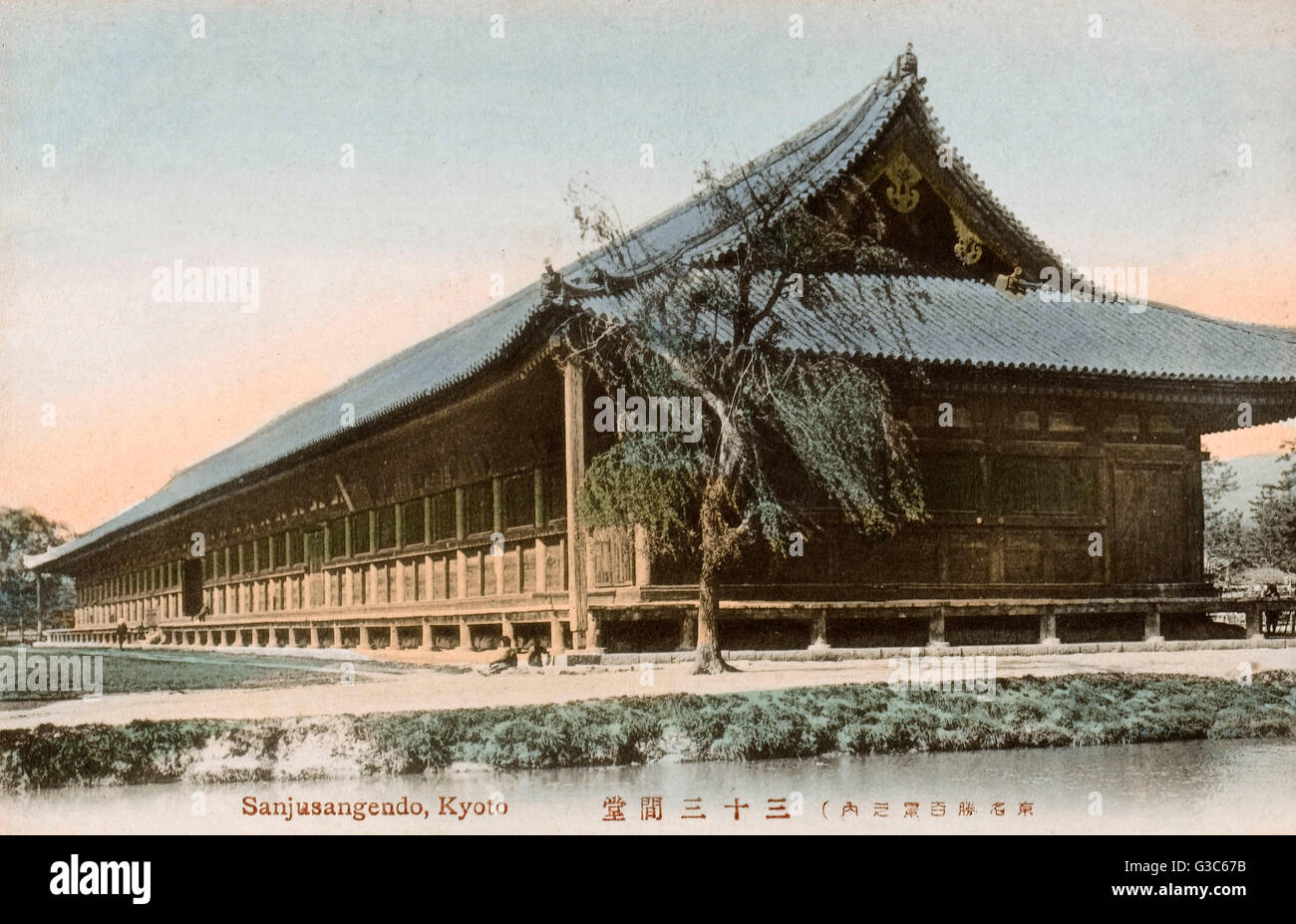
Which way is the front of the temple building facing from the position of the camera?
facing the viewer and to the left of the viewer
